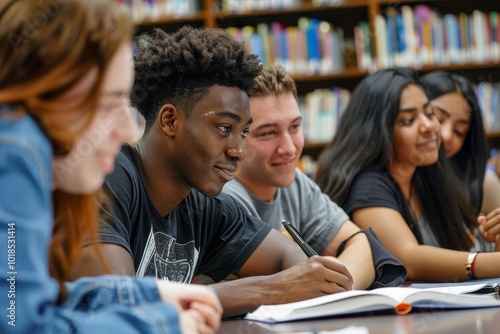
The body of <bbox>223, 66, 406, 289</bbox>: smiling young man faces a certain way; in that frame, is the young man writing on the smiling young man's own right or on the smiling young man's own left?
on the smiling young man's own right

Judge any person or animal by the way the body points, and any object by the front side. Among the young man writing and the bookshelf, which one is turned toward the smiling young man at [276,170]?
the bookshelf

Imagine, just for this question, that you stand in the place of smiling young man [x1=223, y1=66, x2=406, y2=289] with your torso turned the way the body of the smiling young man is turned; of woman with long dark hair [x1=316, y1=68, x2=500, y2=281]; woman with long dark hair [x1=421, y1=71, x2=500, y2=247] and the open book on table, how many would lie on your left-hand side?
2

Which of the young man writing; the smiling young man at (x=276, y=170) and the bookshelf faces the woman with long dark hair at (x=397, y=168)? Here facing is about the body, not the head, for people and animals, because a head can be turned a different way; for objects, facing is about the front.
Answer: the bookshelf

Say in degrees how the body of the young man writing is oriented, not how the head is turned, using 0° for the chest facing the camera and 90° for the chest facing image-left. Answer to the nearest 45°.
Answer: approximately 315°

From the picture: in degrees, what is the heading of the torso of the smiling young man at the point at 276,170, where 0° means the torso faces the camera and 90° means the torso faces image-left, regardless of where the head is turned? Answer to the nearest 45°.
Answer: approximately 315°
